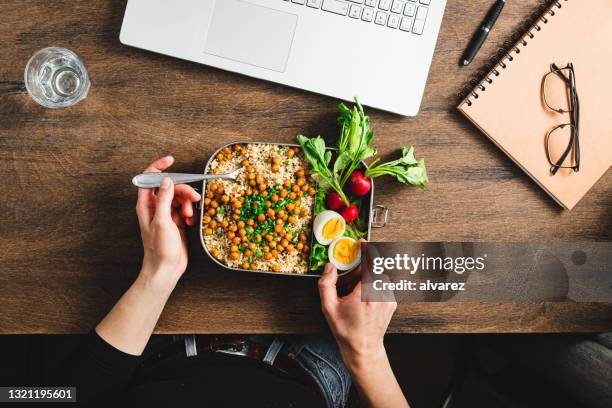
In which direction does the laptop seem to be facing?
toward the camera

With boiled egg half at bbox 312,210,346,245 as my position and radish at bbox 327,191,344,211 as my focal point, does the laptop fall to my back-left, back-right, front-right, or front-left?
front-left

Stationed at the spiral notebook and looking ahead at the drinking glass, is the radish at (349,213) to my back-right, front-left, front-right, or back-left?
front-left
